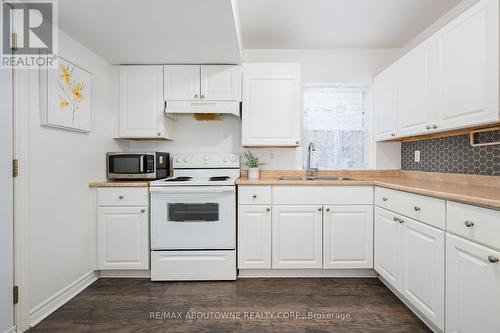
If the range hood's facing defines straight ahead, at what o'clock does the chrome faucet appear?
The chrome faucet is roughly at 9 o'clock from the range hood.

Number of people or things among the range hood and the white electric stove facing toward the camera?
2

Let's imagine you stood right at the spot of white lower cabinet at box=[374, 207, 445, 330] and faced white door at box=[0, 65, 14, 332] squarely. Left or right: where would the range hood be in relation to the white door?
right

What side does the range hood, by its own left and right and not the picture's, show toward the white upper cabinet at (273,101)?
left

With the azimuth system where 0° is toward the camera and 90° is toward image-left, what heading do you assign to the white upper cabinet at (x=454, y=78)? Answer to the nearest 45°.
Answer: approximately 45°

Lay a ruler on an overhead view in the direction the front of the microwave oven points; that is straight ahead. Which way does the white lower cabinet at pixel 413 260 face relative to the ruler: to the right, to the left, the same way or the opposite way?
to the right
